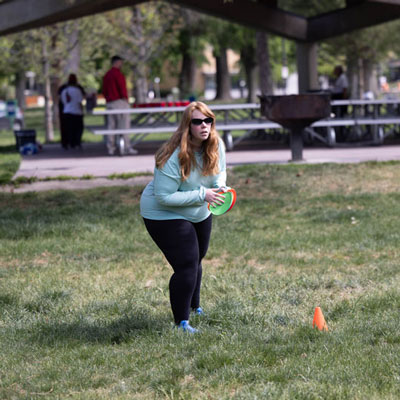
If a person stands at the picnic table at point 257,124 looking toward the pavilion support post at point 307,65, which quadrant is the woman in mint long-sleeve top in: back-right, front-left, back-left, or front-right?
back-right

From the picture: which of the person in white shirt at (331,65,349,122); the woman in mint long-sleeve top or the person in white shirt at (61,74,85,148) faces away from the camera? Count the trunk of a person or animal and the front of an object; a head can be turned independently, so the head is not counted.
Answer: the person in white shirt at (61,74,85,148)

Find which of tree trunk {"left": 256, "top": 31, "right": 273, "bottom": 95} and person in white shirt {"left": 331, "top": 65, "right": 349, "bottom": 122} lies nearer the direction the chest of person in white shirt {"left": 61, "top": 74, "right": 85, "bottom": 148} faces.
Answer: the tree trunk

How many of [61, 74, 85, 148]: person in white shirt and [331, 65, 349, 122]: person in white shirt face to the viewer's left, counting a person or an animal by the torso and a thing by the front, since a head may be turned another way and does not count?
1

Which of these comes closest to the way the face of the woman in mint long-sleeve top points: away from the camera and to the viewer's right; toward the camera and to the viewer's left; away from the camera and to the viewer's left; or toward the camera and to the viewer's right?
toward the camera and to the viewer's right

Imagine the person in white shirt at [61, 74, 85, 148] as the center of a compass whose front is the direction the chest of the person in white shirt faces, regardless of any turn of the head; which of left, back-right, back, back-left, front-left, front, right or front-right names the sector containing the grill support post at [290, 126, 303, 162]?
back-right

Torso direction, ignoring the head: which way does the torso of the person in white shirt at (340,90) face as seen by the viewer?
to the viewer's left

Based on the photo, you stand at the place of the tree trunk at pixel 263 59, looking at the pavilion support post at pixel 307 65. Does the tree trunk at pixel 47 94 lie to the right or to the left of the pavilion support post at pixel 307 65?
right

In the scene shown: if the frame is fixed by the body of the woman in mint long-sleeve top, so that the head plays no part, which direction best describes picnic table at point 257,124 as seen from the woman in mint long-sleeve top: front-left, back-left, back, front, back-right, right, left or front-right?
back-left

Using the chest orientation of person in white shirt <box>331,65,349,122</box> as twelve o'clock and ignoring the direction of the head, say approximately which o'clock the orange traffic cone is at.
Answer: The orange traffic cone is roughly at 9 o'clock from the person in white shirt.

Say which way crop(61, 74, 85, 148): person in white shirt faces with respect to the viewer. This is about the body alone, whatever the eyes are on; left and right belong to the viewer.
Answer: facing away from the viewer

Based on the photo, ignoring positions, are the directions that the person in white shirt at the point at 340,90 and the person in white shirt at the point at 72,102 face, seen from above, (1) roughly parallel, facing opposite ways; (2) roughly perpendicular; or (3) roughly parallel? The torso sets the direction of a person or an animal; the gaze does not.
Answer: roughly perpendicular

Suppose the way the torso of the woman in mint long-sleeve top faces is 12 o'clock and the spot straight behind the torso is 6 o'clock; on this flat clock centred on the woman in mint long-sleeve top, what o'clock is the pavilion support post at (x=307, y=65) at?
The pavilion support post is roughly at 8 o'clock from the woman in mint long-sleeve top.

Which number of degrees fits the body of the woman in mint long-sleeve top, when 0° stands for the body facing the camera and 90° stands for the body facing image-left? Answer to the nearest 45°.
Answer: approximately 315°
